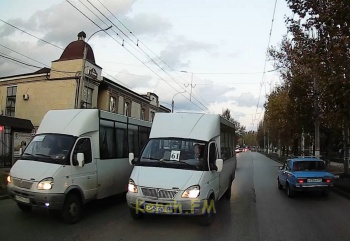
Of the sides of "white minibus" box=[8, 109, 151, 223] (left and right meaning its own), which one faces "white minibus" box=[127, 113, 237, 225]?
left

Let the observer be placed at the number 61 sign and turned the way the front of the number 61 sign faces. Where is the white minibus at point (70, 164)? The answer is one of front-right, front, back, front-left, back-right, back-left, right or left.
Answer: right

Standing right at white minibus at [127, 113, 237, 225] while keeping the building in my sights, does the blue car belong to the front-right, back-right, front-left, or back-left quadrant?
front-right

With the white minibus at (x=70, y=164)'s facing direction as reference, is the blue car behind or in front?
behind

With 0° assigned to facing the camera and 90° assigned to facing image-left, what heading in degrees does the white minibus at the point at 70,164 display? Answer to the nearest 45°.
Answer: approximately 45°

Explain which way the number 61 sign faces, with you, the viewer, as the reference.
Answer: facing the viewer

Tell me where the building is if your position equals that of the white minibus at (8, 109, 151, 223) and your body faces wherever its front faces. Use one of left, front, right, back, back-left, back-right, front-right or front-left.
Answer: back-right

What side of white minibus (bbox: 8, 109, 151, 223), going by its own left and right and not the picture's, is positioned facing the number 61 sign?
left
